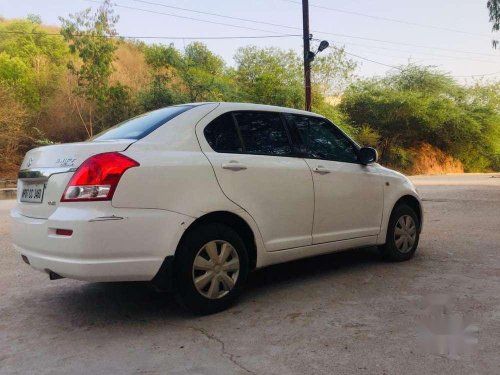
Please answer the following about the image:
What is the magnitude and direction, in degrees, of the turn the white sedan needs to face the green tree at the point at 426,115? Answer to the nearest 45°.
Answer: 0° — it already faces it

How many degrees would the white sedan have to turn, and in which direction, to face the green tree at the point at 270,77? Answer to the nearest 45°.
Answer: approximately 45° to its left

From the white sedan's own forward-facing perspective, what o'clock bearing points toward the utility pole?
The utility pole is roughly at 11 o'clock from the white sedan.

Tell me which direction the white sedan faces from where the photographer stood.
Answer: facing away from the viewer and to the right of the viewer

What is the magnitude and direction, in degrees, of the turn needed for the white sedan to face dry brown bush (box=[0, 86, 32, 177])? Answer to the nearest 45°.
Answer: approximately 90° to its left

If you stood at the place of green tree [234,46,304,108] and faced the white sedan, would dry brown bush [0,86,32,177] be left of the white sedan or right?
right

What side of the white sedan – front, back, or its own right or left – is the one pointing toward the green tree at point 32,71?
left

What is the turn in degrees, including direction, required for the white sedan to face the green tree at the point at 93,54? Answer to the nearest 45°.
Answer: approximately 45° to its left
